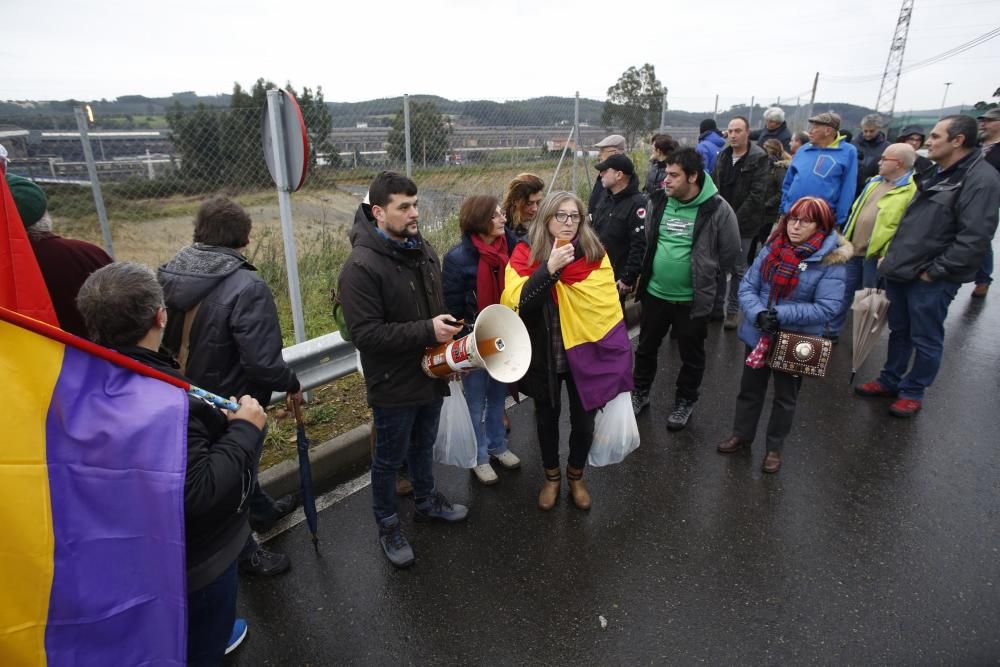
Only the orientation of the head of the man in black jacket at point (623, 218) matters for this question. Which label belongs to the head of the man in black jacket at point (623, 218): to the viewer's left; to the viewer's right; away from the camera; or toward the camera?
to the viewer's left

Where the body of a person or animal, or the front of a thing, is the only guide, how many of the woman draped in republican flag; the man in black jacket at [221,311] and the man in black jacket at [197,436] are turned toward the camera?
1

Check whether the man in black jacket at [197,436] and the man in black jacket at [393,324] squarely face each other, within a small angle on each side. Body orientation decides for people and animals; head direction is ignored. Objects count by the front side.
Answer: no

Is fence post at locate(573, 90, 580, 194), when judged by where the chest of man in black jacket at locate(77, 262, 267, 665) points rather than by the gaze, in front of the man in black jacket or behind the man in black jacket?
in front

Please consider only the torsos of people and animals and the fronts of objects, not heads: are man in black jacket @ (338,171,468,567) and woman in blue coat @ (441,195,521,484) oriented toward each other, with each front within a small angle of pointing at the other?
no

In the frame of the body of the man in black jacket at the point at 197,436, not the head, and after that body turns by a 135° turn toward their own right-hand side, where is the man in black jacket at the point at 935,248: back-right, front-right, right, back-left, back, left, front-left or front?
left

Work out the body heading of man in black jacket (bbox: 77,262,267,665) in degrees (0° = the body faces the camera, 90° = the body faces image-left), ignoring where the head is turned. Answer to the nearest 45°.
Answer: approximately 225°

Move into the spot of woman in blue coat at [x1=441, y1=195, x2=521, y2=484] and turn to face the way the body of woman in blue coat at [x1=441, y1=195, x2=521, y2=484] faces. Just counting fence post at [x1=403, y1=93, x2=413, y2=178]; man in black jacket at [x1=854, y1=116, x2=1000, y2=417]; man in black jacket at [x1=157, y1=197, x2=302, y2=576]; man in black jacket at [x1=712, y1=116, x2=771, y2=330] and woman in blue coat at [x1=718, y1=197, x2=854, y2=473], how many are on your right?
1

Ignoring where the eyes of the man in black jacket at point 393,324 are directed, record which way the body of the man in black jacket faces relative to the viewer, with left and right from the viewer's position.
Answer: facing the viewer and to the right of the viewer

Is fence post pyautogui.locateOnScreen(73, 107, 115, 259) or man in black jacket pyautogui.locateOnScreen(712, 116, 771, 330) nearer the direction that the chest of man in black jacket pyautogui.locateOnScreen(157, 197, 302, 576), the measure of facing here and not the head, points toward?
the man in black jacket

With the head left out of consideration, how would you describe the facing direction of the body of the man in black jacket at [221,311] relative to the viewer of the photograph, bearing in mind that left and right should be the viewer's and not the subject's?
facing away from the viewer and to the right of the viewer

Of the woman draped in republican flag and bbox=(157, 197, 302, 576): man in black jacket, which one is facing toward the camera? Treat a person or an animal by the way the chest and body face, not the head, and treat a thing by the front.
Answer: the woman draped in republican flag

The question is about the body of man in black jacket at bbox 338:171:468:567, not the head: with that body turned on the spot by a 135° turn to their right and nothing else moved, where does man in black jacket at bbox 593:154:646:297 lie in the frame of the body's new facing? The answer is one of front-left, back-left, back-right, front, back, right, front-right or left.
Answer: back-right

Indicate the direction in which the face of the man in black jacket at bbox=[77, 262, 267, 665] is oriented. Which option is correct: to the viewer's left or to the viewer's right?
to the viewer's right

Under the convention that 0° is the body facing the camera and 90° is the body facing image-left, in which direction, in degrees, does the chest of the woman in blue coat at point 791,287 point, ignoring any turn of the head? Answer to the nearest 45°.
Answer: approximately 45°

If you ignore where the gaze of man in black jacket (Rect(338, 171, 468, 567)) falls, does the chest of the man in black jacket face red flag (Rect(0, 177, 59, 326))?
no

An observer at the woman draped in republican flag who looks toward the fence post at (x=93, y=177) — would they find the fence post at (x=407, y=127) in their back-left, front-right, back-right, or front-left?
front-right

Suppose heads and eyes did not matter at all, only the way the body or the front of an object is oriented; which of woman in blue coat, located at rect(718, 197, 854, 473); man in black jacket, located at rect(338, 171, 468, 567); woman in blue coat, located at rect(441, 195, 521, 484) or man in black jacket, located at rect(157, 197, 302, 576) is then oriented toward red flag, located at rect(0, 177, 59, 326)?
woman in blue coat, located at rect(718, 197, 854, 473)

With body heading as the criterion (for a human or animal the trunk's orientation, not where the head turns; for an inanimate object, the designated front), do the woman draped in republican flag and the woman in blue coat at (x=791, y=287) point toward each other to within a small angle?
no

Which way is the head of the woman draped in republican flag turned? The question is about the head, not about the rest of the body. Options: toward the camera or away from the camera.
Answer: toward the camera

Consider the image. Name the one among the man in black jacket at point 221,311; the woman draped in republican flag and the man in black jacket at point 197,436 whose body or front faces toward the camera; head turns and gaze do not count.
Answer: the woman draped in republican flag

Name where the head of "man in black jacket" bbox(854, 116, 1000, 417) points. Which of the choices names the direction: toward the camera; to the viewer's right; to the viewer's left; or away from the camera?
to the viewer's left

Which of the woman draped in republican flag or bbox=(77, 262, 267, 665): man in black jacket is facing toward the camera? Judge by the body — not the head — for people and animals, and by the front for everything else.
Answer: the woman draped in republican flag
